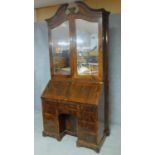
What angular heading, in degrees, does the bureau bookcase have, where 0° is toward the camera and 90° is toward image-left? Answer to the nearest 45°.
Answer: approximately 45°
